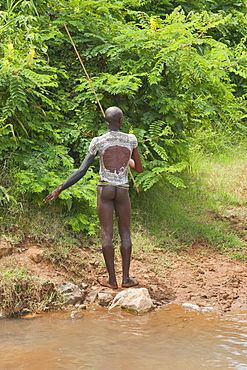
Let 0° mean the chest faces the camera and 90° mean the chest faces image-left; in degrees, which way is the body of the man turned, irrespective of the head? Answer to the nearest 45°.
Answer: approximately 180°

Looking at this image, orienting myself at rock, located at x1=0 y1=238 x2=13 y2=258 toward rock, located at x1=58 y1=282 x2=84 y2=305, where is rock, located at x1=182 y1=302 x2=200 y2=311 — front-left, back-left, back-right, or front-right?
front-left

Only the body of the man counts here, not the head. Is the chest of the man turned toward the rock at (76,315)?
no

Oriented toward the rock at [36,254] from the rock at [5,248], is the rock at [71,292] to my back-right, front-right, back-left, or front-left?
front-right
